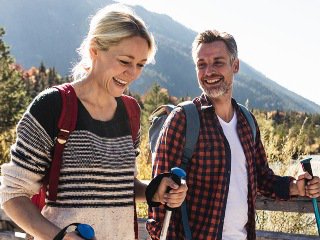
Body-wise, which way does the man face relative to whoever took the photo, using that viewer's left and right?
facing the viewer and to the right of the viewer

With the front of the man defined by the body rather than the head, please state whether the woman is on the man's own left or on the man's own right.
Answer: on the man's own right

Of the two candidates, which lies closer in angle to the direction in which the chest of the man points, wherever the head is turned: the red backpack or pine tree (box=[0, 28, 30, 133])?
the red backpack

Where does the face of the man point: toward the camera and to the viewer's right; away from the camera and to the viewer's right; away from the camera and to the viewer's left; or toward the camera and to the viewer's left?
toward the camera and to the viewer's left

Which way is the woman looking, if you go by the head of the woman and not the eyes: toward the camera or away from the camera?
toward the camera

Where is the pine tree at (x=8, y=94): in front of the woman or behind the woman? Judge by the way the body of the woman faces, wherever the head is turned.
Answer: behind

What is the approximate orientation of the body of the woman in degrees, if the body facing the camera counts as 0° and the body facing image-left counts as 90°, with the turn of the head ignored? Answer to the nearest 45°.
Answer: approximately 315°

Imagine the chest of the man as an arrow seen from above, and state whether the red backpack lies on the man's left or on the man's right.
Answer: on the man's right

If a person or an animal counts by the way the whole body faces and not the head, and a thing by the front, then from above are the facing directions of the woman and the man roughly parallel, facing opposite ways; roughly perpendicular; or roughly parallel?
roughly parallel

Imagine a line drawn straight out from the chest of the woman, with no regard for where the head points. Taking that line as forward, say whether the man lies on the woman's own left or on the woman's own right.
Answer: on the woman's own left
